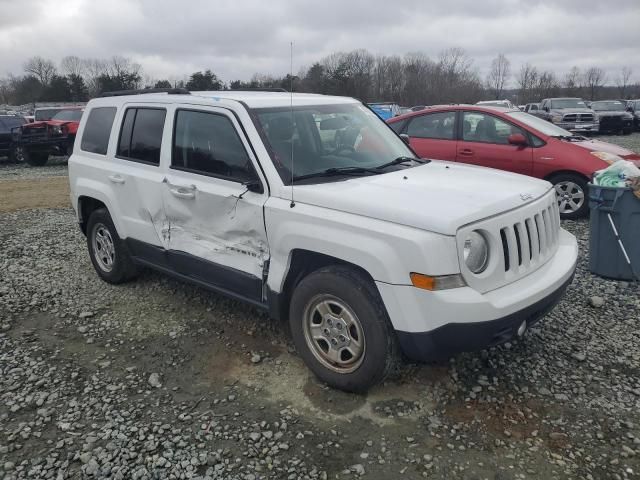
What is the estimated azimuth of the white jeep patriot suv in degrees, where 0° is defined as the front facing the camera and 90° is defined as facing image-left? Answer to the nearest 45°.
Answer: approximately 315°

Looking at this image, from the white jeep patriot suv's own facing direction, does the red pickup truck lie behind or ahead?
behind

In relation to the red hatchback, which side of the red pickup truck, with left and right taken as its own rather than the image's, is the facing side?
left

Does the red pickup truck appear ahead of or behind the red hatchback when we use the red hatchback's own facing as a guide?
behind

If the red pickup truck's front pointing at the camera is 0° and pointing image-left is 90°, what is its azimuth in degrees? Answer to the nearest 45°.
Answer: approximately 45°

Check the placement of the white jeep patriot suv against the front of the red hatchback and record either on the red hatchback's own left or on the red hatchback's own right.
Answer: on the red hatchback's own right

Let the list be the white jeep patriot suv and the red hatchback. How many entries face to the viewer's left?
0

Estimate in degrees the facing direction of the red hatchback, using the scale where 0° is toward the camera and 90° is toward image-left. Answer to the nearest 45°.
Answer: approximately 315°

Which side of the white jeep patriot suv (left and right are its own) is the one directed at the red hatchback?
left

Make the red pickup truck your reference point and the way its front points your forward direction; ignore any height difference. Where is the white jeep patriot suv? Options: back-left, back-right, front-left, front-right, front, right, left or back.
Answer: front-left
